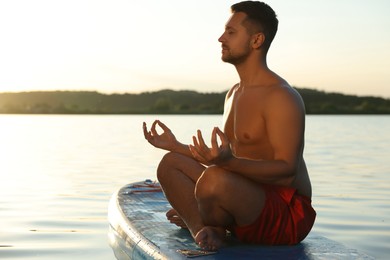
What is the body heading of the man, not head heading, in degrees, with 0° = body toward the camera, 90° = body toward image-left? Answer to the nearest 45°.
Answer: approximately 45°

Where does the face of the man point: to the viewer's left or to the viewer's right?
to the viewer's left
